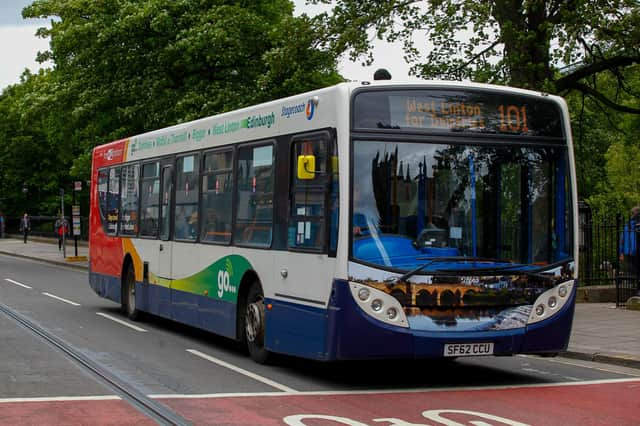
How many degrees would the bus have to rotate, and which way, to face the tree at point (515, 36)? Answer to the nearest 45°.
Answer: approximately 135° to its left

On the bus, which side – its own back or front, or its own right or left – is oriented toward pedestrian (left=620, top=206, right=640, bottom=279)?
left

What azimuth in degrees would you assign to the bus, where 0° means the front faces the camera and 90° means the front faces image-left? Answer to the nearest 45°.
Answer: approximately 315°

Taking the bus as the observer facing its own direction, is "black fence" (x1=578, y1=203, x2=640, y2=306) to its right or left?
on its left

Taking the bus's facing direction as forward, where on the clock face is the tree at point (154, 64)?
The tree is roughly at 7 o'clock from the bus.
